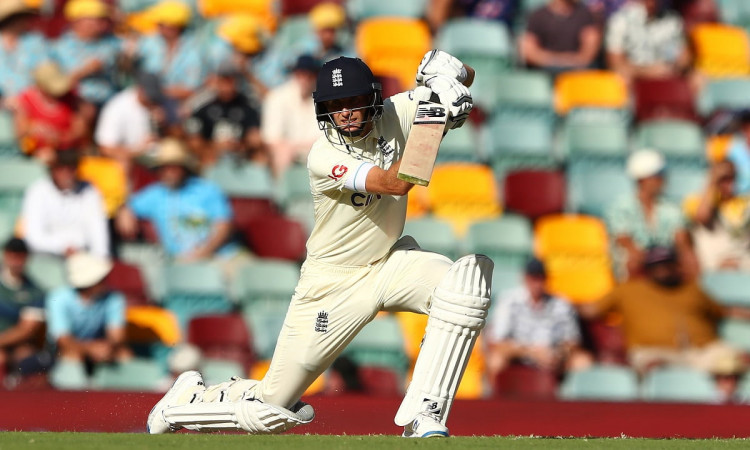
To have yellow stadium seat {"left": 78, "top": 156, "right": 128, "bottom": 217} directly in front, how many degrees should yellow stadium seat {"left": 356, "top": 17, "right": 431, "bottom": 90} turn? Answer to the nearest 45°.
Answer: approximately 45° to its right

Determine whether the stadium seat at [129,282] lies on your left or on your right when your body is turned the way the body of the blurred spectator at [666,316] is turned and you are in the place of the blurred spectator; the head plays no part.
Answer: on your right

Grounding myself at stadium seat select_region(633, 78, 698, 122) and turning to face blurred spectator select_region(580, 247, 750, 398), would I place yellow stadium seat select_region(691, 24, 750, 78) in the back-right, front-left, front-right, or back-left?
back-left

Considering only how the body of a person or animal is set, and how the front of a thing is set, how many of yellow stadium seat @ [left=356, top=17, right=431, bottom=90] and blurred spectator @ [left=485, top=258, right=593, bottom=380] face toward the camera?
2

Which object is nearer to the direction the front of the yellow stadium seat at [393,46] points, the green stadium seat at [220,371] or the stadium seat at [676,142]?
the green stadium seat
